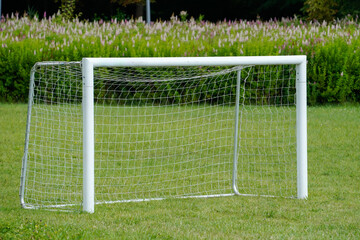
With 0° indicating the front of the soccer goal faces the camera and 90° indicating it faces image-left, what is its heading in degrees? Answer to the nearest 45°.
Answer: approximately 315°
